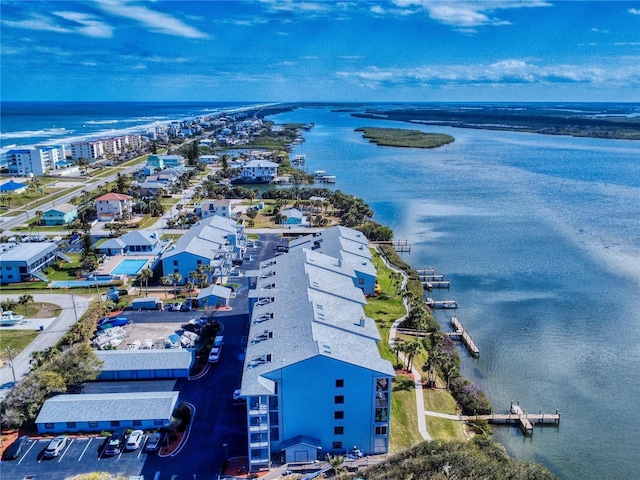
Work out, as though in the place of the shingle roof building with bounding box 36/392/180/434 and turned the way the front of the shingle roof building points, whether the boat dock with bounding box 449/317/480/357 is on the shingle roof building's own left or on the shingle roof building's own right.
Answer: on the shingle roof building's own left

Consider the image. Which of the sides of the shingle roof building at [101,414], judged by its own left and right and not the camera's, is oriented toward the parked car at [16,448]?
right

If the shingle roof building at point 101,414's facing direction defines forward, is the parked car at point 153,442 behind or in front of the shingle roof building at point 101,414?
in front

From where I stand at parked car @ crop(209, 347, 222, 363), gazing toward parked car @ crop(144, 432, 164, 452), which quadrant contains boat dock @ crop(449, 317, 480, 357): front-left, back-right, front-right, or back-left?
back-left

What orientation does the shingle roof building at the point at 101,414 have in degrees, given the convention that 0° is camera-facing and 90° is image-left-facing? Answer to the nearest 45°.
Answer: approximately 0°

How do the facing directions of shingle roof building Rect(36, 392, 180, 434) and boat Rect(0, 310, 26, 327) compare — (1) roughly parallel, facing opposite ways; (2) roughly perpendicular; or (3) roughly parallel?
roughly perpendicular

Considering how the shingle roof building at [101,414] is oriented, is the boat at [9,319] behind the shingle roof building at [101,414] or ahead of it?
behind
